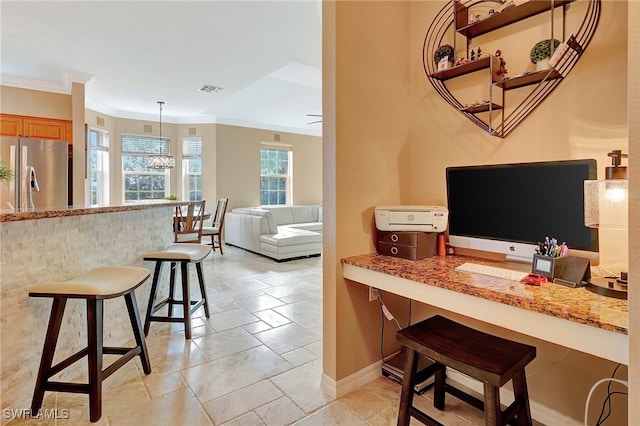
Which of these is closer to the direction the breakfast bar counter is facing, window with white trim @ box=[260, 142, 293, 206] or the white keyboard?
the white keyboard

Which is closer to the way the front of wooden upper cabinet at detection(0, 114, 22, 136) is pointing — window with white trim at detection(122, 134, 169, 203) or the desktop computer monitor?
the desktop computer monitor

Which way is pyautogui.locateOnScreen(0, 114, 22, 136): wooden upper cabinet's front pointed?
toward the camera

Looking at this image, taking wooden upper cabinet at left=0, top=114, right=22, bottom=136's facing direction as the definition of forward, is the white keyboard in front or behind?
in front

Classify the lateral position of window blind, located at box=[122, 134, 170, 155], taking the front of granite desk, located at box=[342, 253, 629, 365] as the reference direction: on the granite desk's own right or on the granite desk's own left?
on the granite desk's own right

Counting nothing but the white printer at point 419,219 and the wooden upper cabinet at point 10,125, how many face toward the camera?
2

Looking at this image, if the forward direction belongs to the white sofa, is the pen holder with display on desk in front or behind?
in front

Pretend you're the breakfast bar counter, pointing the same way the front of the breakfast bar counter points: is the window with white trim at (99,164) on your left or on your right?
on your left

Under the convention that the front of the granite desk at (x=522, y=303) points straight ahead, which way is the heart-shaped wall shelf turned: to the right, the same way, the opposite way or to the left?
the same way

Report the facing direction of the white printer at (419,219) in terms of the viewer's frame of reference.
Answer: facing the viewer

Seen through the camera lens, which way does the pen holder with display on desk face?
facing the viewer and to the left of the viewer
